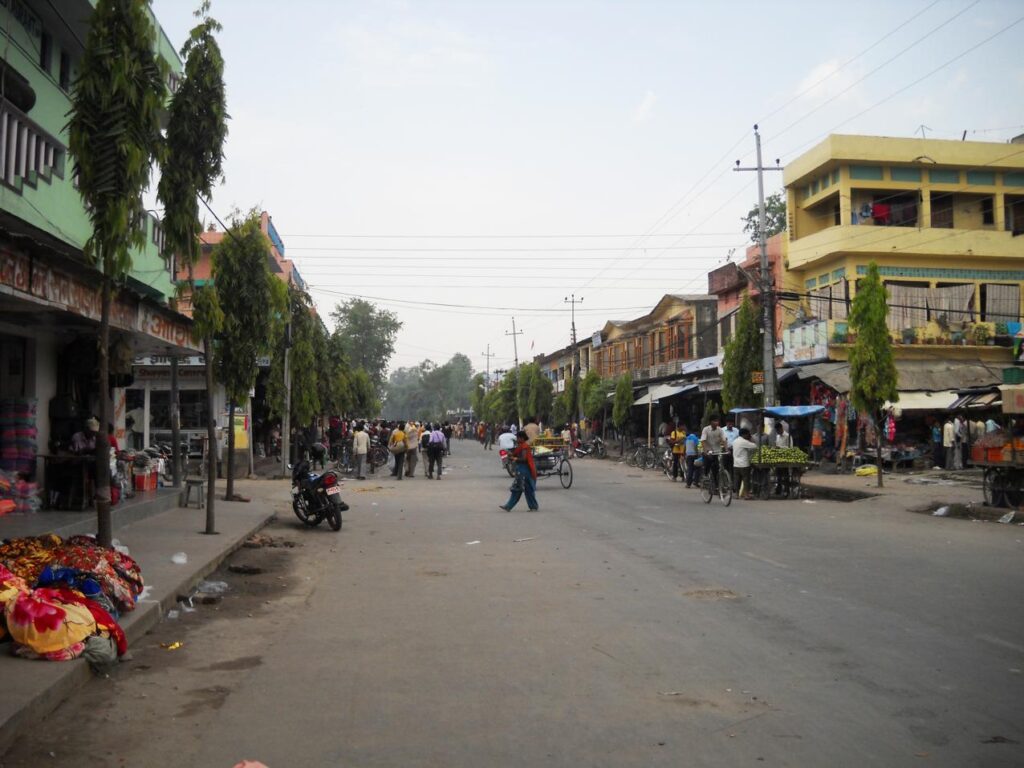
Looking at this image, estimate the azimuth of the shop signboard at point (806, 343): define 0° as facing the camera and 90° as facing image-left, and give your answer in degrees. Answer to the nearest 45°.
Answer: approximately 45°

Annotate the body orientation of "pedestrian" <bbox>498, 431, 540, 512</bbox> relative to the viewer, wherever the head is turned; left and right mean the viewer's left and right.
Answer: facing to the left of the viewer

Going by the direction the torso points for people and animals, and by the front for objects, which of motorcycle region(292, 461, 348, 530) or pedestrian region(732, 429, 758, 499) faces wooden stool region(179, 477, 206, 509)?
the motorcycle

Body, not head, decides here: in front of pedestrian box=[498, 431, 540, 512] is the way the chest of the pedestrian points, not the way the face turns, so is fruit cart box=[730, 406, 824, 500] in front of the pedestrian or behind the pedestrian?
behind

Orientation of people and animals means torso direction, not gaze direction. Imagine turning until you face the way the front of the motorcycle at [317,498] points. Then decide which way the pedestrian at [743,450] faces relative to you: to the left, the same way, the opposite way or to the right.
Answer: the opposite way

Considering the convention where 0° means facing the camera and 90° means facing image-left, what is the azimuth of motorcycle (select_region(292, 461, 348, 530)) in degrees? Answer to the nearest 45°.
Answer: approximately 135°

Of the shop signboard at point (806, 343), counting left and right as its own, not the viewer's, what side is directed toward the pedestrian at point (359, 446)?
front

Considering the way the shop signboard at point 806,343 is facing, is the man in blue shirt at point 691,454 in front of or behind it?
in front

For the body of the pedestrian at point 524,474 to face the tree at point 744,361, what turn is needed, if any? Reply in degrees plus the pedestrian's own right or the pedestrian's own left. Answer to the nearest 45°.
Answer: approximately 135° to the pedestrian's own right

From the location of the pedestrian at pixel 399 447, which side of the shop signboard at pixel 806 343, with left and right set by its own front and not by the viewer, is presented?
front

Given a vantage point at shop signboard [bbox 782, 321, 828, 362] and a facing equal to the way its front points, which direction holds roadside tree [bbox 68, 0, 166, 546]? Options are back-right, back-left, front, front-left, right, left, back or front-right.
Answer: front-left
